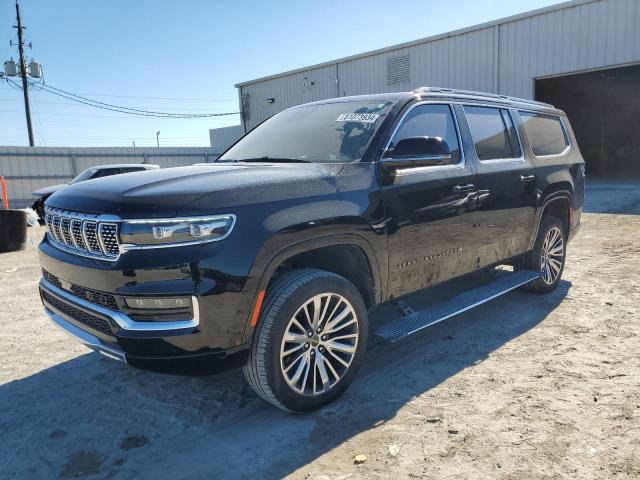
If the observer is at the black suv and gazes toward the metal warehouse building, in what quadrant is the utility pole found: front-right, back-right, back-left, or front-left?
front-left

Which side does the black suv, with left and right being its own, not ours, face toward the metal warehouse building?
back

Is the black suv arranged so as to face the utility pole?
no

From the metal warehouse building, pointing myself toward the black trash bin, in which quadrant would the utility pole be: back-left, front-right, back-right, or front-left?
front-right

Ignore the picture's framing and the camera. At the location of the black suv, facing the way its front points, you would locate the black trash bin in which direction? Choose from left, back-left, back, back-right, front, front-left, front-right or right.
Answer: right

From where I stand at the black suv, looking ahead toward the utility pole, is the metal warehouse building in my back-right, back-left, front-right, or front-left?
front-right

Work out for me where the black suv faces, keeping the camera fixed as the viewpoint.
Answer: facing the viewer and to the left of the viewer
